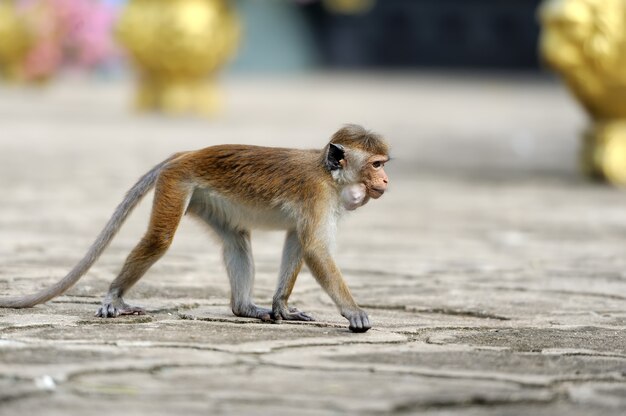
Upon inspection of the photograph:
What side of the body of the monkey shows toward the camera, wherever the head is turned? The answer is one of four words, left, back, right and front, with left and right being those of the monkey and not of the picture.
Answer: right

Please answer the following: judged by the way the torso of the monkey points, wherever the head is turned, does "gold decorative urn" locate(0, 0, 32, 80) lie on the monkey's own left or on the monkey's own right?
on the monkey's own left

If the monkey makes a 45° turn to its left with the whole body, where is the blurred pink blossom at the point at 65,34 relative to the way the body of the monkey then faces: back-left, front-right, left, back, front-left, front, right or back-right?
front-left

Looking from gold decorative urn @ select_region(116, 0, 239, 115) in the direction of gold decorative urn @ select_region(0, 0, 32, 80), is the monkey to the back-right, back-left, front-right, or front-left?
back-left

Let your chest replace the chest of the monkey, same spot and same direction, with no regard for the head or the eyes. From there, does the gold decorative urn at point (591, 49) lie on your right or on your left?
on your left

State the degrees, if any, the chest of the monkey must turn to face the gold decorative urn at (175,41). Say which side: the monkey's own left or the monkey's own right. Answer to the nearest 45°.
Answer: approximately 90° to the monkey's own left
